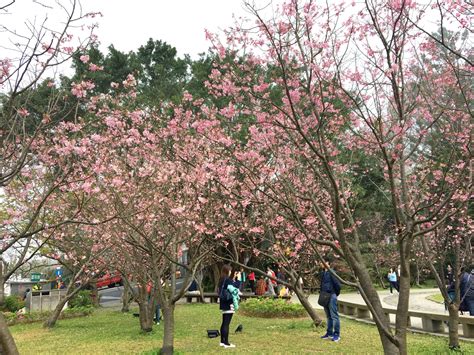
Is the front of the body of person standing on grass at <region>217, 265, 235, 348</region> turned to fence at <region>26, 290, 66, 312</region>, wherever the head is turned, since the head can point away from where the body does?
no

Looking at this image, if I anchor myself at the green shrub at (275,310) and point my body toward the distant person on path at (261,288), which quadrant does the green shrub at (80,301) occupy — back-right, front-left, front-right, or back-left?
front-left

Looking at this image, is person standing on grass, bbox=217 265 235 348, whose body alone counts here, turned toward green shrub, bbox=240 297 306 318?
no

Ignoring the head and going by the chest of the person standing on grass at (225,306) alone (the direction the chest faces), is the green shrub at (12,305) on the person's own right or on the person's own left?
on the person's own left

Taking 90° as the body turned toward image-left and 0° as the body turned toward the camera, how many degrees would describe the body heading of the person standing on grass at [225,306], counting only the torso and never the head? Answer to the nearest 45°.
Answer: approximately 270°

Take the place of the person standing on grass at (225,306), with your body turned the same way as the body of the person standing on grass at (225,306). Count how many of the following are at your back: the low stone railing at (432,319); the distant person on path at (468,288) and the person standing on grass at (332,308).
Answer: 0

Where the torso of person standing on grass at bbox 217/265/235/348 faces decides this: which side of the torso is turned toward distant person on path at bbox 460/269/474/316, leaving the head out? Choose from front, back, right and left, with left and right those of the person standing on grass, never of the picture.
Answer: front

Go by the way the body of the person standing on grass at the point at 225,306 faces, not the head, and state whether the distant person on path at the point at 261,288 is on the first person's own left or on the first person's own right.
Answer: on the first person's own left
